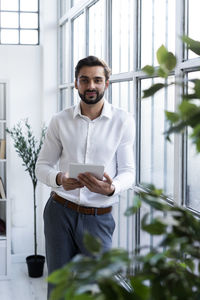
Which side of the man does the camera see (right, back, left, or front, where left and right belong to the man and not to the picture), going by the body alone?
front

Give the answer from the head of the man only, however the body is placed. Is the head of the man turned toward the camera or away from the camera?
toward the camera

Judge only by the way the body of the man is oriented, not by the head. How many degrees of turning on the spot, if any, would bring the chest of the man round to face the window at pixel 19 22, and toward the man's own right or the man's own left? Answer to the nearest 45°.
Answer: approximately 180°
